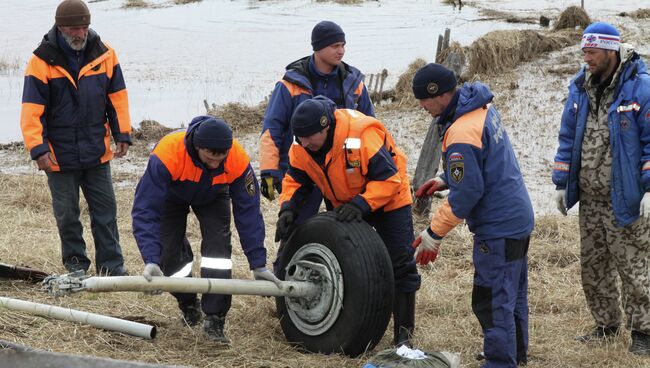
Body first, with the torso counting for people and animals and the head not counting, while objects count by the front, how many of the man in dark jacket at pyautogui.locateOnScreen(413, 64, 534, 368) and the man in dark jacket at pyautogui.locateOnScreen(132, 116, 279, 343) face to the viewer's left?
1

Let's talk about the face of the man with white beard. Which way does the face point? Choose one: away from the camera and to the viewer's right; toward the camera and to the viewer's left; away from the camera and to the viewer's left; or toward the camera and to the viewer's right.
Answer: toward the camera and to the viewer's right

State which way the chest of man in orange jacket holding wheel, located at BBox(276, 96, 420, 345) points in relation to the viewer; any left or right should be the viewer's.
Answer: facing the viewer and to the left of the viewer

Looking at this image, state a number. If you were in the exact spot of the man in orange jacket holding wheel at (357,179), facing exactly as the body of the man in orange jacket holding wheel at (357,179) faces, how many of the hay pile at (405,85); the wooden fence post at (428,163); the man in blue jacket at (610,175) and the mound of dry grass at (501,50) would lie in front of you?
0

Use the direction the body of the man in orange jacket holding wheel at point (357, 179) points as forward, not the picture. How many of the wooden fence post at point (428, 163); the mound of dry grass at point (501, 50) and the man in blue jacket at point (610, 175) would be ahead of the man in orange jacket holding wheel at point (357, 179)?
0

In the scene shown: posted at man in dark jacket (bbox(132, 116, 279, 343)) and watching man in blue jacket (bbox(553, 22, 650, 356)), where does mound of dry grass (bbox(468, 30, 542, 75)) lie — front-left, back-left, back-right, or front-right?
front-left

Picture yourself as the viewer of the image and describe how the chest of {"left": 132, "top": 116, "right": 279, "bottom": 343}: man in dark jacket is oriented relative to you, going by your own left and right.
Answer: facing the viewer

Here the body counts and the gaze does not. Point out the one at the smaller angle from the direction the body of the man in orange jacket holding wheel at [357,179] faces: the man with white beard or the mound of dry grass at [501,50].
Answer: the man with white beard

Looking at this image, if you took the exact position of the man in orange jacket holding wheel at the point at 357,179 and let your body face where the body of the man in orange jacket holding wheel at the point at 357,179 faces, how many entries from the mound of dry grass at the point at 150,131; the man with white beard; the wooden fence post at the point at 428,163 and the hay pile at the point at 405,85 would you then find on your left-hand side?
0

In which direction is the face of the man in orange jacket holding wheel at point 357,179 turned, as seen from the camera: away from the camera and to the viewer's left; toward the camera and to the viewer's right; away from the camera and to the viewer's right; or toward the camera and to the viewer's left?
toward the camera and to the viewer's left

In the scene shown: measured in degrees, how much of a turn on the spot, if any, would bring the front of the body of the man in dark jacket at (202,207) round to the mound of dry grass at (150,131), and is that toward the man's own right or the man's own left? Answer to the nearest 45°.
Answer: approximately 180°

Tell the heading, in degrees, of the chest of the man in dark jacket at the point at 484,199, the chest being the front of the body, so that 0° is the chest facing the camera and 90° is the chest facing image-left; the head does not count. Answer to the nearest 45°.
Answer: approximately 90°

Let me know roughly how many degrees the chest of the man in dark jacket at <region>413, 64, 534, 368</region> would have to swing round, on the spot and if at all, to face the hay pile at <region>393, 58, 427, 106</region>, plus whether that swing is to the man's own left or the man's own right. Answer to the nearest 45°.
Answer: approximately 90° to the man's own right

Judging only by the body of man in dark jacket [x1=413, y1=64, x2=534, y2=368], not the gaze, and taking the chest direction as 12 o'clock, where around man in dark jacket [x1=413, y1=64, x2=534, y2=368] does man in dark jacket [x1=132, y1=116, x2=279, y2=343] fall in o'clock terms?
man in dark jacket [x1=132, y1=116, x2=279, y2=343] is roughly at 12 o'clock from man in dark jacket [x1=413, y1=64, x2=534, y2=368].

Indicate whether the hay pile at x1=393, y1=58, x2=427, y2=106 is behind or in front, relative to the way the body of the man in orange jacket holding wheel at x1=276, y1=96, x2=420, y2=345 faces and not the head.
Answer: behind

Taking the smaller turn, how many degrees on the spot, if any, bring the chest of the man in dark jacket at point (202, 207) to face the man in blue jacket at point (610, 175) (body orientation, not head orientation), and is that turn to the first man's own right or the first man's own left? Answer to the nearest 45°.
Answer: approximately 90° to the first man's own left

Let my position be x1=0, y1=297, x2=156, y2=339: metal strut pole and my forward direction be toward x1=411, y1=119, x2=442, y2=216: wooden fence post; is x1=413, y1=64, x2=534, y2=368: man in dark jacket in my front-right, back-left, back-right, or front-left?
front-right

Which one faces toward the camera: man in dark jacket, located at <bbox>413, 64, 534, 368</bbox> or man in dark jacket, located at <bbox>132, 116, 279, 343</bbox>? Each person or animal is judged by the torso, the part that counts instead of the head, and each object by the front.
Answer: man in dark jacket, located at <bbox>132, 116, 279, 343</bbox>
